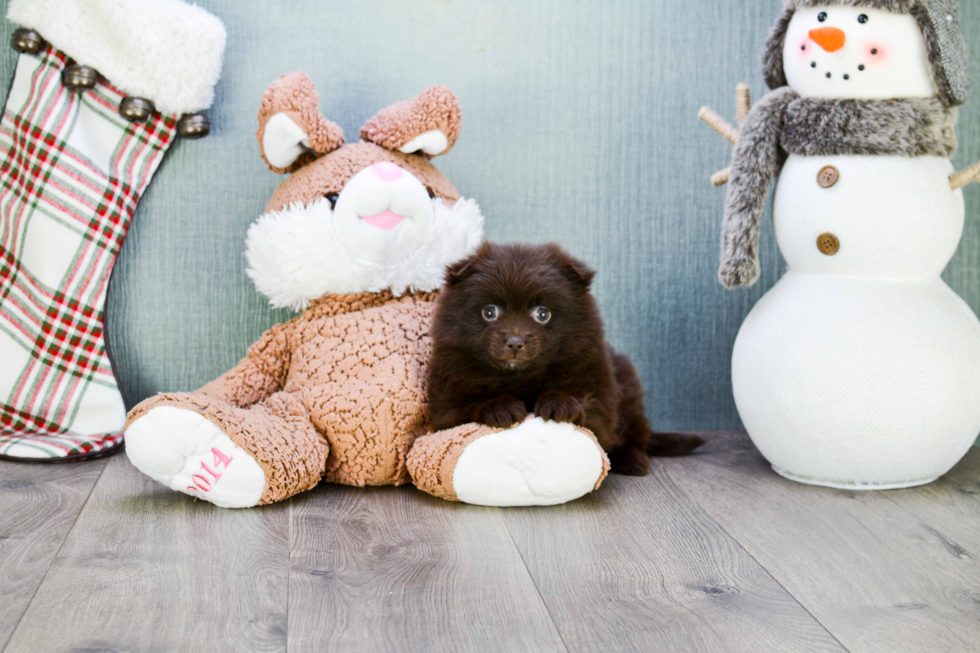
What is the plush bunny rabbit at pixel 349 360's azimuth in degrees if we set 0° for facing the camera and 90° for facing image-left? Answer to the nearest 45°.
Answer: approximately 0°

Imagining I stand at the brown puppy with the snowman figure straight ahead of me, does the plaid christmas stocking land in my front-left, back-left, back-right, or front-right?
back-left

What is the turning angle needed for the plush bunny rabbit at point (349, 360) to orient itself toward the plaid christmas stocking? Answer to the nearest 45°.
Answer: approximately 135° to its right

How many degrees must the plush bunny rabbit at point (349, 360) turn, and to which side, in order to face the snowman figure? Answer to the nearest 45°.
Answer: approximately 90° to its left
